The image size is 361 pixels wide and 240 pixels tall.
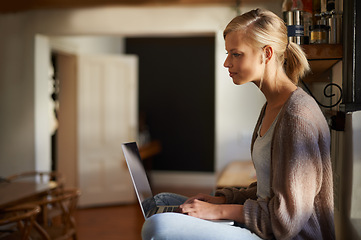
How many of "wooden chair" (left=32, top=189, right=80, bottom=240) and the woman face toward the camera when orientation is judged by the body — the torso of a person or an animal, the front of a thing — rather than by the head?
0

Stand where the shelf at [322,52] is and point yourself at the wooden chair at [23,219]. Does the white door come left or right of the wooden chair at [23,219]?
right

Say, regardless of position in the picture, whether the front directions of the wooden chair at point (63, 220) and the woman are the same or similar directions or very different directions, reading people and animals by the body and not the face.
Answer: same or similar directions

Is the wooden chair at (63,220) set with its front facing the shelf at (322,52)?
no

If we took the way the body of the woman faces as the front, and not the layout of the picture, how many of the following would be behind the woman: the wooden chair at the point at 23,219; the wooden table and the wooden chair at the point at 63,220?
0

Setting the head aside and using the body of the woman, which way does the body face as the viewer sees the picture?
to the viewer's left

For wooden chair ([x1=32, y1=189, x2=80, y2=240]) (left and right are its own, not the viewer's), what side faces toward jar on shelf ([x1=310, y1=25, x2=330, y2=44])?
back

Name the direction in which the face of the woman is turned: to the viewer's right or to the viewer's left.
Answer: to the viewer's left

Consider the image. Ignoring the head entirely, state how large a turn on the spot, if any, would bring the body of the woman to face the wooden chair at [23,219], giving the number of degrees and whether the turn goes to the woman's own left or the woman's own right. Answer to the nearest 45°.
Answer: approximately 45° to the woman's own right

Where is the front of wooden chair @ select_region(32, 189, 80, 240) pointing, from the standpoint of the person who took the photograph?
facing away from the viewer and to the left of the viewer
